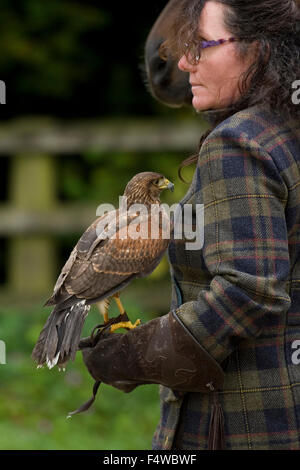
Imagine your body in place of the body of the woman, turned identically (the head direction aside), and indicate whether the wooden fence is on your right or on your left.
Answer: on your right

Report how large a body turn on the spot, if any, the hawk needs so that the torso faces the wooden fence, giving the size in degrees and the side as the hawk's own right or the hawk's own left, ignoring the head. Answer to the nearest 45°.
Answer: approximately 90° to the hawk's own left

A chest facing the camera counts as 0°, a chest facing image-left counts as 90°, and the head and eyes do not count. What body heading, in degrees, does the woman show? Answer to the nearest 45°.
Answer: approximately 90°

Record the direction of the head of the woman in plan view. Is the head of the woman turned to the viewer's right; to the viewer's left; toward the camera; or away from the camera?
to the viewer's left

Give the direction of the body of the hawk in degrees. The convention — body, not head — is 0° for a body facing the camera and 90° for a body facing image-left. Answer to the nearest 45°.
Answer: approximately 270°
